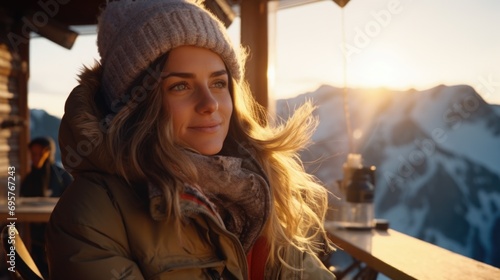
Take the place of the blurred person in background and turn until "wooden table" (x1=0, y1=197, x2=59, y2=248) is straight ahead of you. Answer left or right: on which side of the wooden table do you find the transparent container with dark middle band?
left

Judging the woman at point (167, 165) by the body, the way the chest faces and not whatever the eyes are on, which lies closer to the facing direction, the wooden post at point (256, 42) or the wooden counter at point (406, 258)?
the wooden counter

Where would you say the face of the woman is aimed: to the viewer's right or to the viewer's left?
to the viewer's right

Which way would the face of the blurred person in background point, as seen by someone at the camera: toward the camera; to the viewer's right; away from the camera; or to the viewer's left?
toward the camera

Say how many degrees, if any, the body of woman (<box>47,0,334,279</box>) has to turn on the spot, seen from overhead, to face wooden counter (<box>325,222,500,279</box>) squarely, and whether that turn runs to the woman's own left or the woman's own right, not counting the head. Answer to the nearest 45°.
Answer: approximately 90° to the woman's own left

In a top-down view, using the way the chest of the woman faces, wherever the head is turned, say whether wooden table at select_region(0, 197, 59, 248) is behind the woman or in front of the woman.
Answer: behind

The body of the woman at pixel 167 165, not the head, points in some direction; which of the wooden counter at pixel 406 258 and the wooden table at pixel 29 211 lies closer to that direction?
the wooden counter

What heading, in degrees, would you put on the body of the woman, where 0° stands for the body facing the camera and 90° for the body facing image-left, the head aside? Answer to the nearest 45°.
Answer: approximately 315°

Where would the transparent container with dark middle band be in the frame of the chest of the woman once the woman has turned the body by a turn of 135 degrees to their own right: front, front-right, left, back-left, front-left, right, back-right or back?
back-right

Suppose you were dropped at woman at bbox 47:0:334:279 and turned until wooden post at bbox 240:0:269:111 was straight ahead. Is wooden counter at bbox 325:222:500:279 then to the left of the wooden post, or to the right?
right

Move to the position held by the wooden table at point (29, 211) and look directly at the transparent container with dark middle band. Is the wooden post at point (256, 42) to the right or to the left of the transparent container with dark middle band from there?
left

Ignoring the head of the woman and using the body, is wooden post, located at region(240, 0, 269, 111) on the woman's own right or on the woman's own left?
on the woman's own left

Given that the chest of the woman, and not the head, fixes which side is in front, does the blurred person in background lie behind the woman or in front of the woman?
behind

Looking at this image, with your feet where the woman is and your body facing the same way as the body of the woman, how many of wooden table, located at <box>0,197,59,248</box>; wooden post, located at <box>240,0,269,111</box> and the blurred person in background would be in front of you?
0
